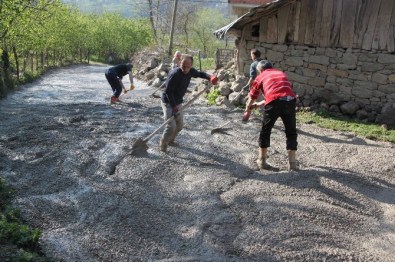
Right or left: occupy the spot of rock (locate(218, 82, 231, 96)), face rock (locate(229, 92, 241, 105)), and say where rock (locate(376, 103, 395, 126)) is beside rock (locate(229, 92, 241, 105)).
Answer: left

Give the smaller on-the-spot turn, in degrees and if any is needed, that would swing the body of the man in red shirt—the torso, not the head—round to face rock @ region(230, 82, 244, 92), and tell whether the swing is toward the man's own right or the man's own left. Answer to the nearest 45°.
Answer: approximately 45° to the man's own right

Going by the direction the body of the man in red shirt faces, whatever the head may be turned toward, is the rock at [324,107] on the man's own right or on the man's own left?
on the man's own right

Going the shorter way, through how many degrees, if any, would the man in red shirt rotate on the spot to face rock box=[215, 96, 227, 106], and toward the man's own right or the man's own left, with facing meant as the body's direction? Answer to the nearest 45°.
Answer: approximately 45° to the man's own right

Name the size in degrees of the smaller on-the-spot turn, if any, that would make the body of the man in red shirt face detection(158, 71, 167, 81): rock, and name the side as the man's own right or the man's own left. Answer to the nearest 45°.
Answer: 0° — they already face it

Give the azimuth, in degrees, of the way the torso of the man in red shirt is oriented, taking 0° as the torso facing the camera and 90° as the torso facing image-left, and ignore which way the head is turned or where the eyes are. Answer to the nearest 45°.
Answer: approximately 135°

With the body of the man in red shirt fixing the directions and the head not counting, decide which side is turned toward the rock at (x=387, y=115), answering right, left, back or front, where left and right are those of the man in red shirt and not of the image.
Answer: right

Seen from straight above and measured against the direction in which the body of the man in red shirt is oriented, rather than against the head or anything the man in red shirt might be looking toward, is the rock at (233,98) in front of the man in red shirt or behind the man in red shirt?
in front

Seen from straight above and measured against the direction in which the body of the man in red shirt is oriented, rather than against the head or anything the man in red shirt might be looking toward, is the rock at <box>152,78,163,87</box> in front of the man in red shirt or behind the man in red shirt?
in front
